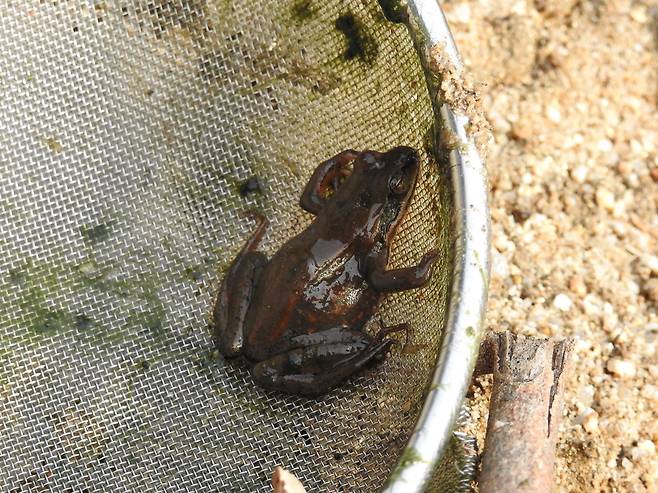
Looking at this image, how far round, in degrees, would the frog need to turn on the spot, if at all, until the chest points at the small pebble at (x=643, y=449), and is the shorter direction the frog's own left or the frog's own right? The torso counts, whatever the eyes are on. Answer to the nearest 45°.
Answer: approximately 45° to the frog's own right

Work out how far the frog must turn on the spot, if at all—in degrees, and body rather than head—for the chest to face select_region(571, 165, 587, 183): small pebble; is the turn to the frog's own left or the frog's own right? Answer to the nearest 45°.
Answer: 0° — it already faces it

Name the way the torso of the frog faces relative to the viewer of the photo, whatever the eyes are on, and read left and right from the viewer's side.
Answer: facing away from the viewer and to the right of the viewer

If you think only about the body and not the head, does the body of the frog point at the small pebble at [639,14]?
yes

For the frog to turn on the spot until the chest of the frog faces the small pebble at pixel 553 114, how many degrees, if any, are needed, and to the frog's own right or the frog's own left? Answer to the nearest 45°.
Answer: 0° — it already faces it

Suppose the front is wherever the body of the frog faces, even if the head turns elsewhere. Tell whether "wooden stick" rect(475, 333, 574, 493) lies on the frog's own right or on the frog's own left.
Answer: on the frog's own right

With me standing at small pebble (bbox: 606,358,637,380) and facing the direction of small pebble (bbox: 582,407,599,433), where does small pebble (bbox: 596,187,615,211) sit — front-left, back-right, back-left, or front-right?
back-right
